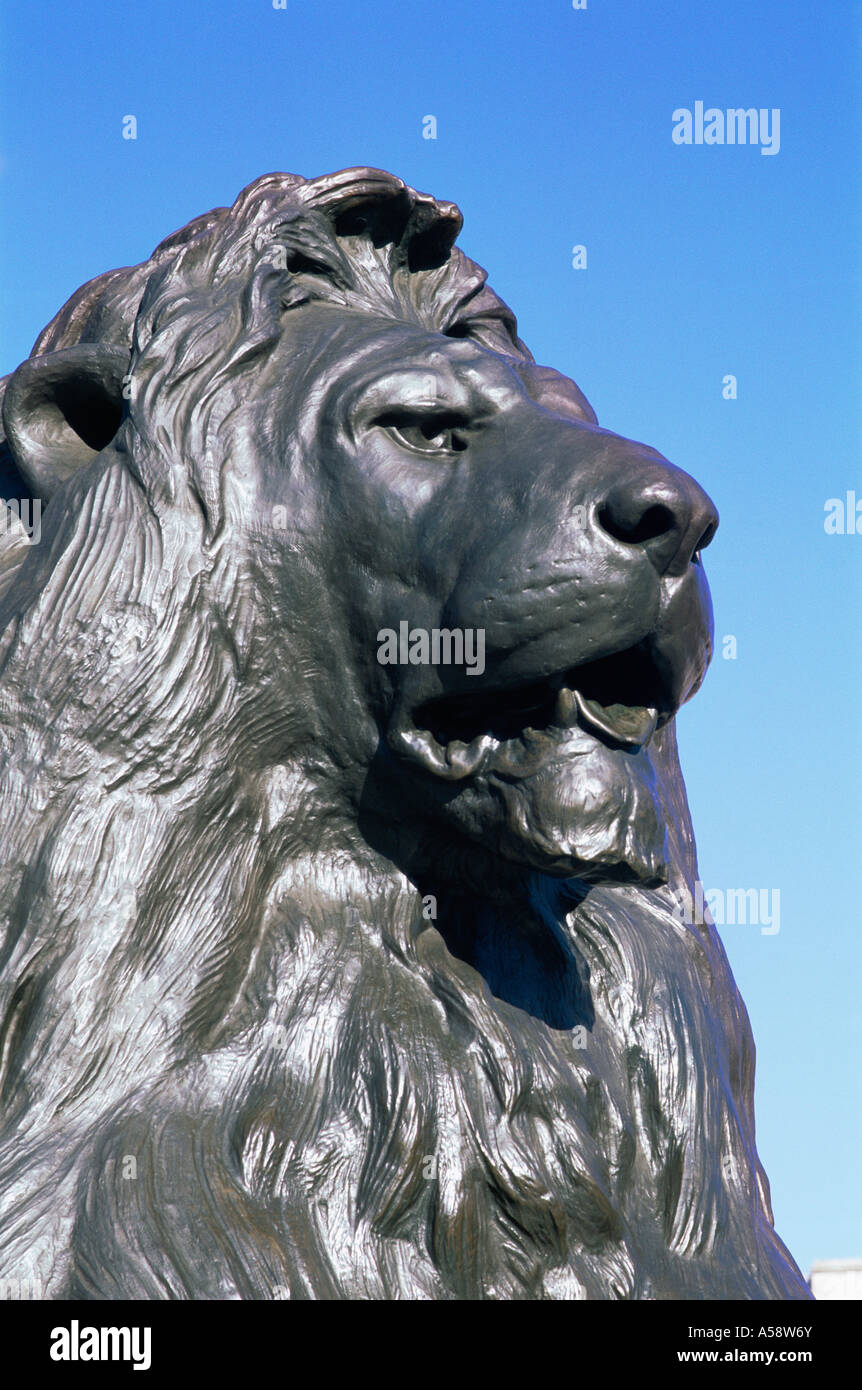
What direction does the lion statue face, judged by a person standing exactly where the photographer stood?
facing the viewer and to the right of the viewer
